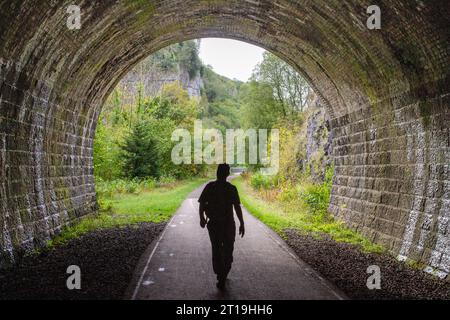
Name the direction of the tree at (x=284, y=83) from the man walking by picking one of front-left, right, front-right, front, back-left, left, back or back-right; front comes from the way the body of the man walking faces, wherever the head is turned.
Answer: front

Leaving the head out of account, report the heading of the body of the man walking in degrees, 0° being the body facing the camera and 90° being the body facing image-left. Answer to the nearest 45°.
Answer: approximately 180°

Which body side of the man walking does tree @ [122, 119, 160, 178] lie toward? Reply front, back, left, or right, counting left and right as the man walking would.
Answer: front

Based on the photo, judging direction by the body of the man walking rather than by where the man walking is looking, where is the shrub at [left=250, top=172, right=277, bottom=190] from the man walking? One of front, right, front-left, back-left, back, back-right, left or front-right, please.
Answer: front
